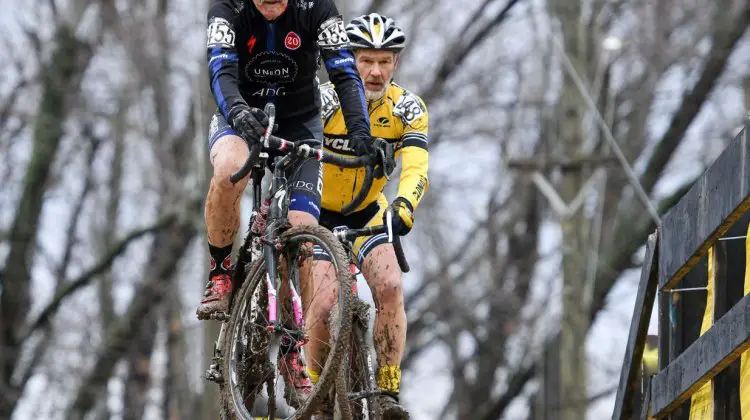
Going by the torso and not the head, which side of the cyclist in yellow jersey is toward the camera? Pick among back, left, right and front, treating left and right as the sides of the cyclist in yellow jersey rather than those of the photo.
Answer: front

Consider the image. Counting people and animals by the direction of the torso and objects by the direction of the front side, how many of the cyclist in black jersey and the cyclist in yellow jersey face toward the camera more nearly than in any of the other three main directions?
2

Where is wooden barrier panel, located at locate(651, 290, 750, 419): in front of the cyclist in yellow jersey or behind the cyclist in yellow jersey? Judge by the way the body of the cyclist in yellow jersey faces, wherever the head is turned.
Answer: in front

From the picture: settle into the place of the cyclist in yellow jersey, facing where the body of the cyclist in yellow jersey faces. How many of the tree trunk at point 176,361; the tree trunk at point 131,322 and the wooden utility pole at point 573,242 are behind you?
3

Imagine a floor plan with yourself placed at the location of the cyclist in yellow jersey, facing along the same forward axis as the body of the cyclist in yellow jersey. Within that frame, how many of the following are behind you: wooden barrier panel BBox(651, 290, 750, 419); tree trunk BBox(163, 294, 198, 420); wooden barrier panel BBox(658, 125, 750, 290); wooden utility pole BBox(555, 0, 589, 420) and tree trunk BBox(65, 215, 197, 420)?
3

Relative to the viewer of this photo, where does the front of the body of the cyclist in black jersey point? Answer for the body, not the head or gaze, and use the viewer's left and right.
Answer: facing the viewer

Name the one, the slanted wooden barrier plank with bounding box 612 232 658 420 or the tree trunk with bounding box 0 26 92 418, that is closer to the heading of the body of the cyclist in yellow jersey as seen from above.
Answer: the slanted wooden barrier plank

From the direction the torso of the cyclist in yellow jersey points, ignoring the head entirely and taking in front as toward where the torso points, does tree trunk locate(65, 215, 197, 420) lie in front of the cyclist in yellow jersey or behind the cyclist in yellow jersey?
behind

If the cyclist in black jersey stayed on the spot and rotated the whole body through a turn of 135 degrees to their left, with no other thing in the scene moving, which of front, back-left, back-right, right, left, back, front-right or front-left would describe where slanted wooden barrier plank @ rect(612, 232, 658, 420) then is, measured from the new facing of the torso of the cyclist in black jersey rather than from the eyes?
front-right

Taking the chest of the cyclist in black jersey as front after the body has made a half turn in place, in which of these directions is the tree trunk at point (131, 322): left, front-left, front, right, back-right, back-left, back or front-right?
front

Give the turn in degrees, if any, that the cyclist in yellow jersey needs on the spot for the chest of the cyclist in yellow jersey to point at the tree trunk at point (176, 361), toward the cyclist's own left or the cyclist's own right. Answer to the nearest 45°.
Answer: approximately 180°

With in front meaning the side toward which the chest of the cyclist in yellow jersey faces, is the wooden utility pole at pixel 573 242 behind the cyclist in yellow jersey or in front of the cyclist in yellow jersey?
behind

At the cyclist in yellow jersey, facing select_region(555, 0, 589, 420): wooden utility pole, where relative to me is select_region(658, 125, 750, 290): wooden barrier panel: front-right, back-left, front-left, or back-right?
back-right

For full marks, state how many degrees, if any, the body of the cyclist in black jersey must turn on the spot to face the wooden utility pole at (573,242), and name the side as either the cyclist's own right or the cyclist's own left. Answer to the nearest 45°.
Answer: approximately 180°
